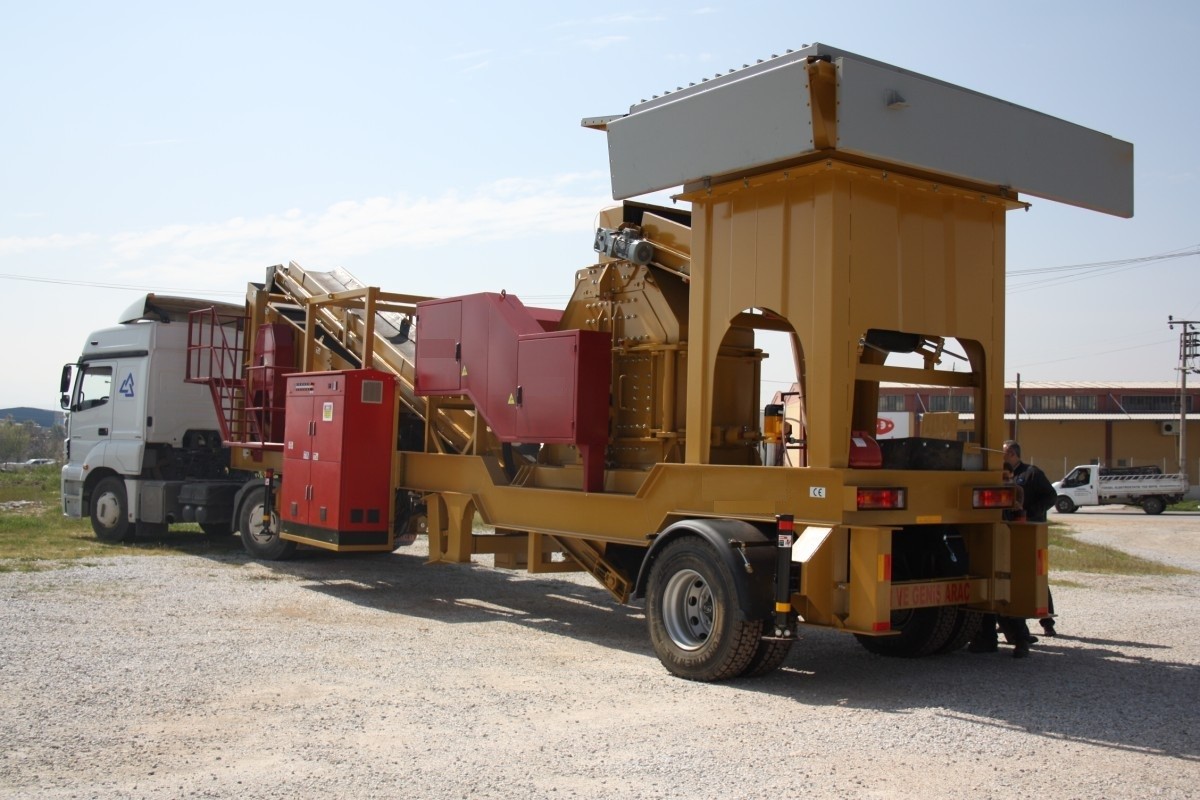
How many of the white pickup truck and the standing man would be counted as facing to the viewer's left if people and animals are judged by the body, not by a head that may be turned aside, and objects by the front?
2

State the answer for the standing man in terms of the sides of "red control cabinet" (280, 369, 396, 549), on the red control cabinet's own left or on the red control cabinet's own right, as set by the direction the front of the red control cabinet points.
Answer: on the red control cabinet's own left

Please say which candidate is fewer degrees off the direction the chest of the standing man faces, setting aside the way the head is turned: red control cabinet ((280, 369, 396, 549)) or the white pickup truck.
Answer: the red control cabinet

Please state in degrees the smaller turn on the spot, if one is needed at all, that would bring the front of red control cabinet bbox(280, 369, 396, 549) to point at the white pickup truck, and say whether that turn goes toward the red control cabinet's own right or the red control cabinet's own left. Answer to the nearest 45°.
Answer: approximately 180°

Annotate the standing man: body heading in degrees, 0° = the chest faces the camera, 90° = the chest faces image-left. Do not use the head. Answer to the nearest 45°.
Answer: approximately 90°

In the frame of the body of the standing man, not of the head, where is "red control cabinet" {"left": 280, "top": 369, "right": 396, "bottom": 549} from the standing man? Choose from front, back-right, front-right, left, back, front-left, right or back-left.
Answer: front

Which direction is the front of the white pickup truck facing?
to the viewer's left

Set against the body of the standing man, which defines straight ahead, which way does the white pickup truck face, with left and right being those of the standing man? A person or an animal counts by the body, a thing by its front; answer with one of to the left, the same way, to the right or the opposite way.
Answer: the same way

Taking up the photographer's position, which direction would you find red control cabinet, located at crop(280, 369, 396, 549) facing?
facing the viewer and to the left of the viewer

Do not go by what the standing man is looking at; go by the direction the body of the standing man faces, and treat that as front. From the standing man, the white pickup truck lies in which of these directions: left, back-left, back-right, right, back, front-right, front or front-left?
right

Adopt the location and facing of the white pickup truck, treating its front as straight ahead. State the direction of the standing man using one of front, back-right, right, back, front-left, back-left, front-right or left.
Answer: left

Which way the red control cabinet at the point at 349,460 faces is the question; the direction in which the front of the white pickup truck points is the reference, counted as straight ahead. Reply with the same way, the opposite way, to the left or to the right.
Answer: to the left

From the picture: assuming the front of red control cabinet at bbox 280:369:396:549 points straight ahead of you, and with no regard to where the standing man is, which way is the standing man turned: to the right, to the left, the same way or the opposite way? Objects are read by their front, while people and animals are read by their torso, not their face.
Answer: to the right
